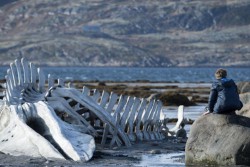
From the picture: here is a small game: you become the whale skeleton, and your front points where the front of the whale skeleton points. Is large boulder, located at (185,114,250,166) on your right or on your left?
on your left

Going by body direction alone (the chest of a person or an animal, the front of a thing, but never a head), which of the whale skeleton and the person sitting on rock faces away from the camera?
the person sitting on rock

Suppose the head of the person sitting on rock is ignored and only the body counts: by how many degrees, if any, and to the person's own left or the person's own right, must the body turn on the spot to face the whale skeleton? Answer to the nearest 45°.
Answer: approximately 90° to the person's own left

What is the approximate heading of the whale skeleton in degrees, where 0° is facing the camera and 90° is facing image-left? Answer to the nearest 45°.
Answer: approximately 45°

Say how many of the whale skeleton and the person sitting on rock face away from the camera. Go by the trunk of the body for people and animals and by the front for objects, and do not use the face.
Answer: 1

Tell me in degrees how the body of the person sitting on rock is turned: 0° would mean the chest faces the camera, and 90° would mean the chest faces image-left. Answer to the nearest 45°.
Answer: approximately 180°
